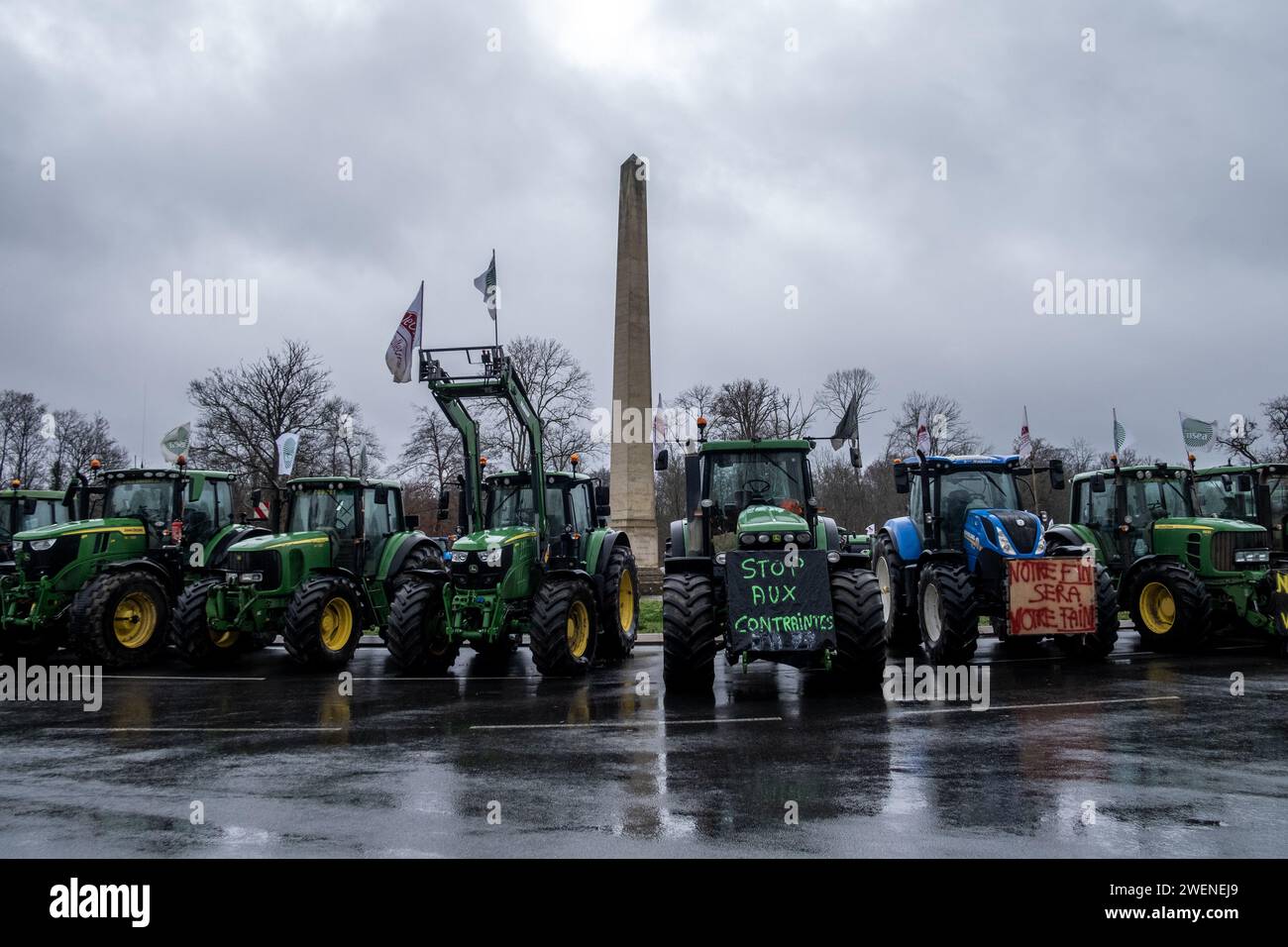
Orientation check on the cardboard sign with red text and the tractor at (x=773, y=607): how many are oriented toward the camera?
2

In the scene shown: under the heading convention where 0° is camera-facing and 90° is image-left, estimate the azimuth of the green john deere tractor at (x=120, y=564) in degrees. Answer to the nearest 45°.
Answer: approximately 45°

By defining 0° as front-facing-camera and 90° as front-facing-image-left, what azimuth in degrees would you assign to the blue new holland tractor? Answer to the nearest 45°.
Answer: approximately 315°

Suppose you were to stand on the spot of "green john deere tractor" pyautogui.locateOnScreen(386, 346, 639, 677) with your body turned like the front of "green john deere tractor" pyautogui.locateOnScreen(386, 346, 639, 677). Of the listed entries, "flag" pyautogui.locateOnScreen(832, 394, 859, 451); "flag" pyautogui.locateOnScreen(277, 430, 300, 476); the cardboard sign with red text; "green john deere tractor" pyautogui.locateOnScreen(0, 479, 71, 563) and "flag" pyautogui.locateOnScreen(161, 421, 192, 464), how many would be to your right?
3

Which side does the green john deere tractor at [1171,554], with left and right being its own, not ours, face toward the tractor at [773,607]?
right

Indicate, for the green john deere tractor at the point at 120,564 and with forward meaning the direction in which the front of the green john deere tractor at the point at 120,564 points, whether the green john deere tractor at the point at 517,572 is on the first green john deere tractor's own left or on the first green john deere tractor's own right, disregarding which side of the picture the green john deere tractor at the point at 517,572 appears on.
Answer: on the first green john deere tractor's own left

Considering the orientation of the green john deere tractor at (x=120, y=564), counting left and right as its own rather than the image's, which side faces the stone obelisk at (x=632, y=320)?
back

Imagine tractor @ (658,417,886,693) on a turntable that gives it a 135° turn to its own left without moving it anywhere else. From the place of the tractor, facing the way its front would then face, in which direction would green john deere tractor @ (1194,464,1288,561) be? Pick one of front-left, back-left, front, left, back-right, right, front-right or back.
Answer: front

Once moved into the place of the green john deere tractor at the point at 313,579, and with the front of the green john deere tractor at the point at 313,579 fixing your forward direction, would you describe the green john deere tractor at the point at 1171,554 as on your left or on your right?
on your left

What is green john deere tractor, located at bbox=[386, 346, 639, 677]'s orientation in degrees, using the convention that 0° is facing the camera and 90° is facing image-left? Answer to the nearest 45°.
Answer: approximately 45°
